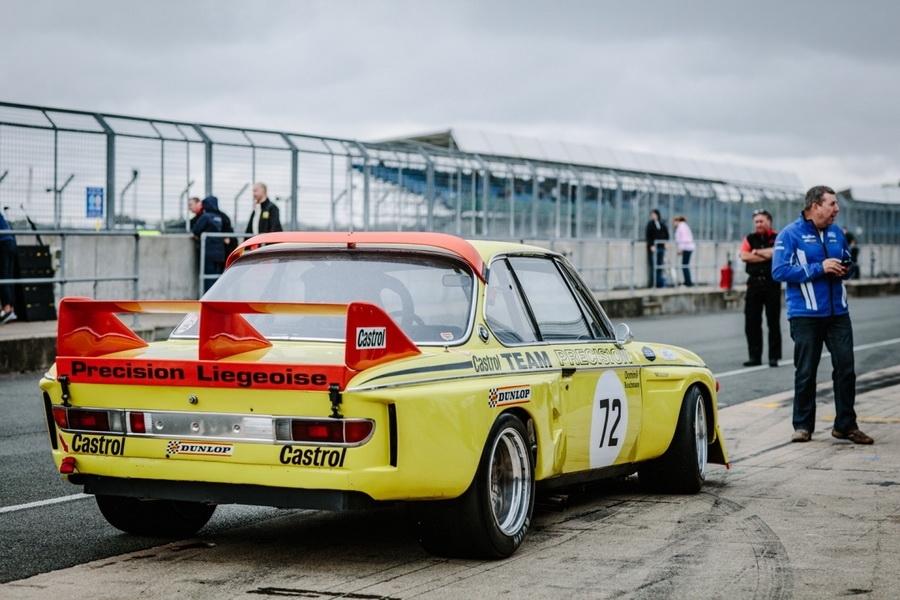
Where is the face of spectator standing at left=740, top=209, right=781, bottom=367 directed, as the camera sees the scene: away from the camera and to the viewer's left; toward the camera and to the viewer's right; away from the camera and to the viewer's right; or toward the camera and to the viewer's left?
toward the camera and to the viewer's left

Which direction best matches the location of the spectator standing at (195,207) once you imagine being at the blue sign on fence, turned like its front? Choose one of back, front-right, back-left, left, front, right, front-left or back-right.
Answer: left

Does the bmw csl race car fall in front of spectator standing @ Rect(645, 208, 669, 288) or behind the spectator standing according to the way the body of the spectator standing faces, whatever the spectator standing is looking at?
in front

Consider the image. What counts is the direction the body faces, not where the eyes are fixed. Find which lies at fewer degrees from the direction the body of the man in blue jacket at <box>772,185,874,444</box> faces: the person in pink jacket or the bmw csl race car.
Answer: the bmw csl race car

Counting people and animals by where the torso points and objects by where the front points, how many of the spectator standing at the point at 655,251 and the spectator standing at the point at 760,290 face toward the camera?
2

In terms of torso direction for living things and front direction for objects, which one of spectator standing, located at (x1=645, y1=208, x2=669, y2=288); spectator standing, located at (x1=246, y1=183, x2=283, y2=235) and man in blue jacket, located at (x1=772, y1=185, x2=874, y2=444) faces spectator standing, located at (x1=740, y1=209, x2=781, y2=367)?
spectator standing, located at (x1=645, y1=208, x2=669, y2=288)

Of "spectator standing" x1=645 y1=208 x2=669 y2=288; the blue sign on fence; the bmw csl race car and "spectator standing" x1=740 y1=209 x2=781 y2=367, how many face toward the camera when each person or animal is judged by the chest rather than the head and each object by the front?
3

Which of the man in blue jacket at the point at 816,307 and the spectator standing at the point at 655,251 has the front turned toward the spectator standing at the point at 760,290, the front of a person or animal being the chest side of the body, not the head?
the spectator standing at the point at 655,251

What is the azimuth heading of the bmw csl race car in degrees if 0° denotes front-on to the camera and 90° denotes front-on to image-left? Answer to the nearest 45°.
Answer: approximately 225°

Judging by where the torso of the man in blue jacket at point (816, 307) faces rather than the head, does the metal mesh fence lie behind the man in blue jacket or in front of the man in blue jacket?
behind

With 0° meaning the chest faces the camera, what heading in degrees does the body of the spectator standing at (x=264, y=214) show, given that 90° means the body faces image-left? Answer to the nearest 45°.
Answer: approximately 45°
